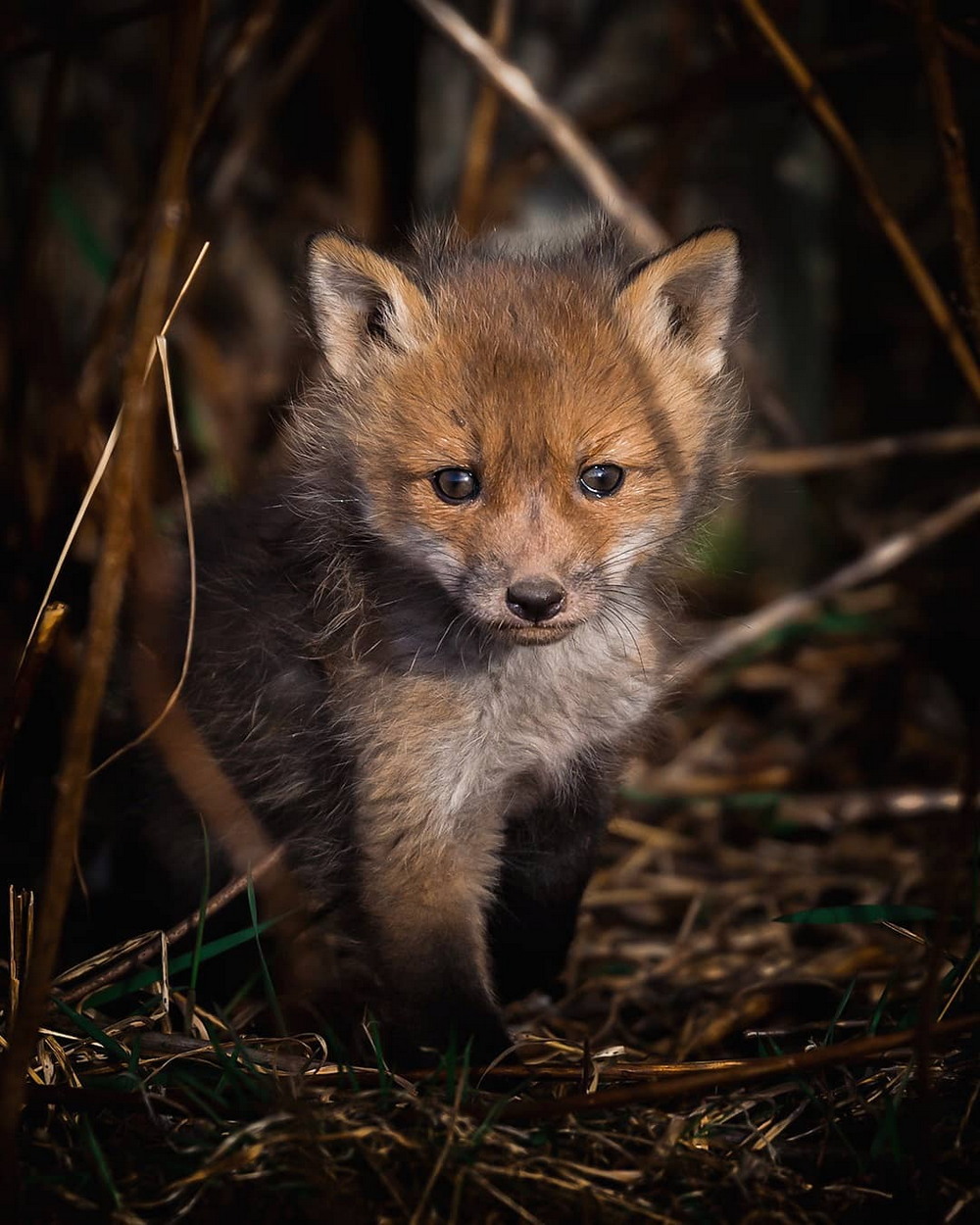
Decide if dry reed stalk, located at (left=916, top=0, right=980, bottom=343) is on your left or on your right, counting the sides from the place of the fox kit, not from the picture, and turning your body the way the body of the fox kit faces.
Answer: on your left

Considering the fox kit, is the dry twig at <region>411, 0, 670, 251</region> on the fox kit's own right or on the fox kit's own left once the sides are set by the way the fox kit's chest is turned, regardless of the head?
on the fox kit's own left

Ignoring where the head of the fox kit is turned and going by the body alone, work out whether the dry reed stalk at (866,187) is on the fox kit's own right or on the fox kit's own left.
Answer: on the fox kit's own left

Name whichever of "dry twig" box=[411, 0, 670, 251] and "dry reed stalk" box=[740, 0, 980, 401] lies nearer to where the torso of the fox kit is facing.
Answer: the dry reed stalk

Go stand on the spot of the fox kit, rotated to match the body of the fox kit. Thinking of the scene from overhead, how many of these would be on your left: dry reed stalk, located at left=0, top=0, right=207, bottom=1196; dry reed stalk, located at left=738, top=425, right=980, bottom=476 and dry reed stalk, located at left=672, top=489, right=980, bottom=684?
2

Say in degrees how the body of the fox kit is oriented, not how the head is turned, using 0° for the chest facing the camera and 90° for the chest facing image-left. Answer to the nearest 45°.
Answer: approximately 315°
